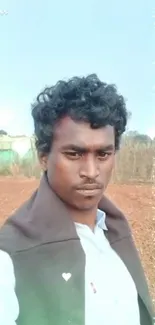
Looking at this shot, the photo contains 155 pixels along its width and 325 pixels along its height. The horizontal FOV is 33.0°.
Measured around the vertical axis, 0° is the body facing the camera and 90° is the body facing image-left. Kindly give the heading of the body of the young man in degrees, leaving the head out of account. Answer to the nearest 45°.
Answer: approximately 315°
